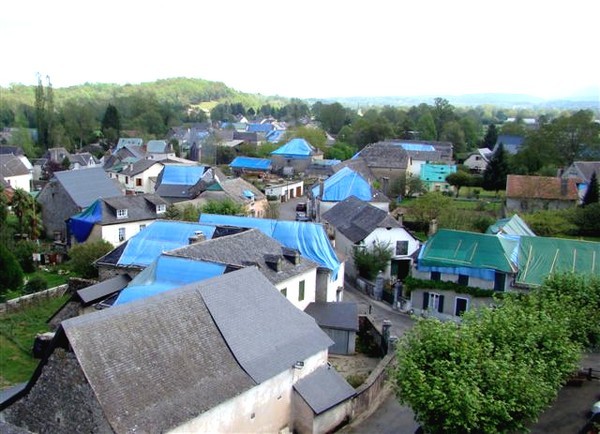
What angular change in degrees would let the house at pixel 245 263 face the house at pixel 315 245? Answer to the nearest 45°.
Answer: approximately 90° to its left

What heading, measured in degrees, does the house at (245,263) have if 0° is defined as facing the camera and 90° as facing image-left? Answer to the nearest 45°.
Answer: approximately 315°

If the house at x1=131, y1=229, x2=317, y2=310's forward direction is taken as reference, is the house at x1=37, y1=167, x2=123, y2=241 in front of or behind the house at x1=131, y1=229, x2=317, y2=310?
behind

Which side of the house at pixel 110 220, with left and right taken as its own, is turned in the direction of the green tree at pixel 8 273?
right

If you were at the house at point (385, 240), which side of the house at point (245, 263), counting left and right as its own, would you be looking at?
left

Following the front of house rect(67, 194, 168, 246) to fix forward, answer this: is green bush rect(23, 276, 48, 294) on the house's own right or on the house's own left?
on the house's own right

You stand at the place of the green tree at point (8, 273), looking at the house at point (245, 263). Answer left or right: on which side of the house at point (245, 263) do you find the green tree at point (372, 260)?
left

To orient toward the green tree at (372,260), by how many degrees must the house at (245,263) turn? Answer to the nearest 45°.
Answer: approximately 90° to its left
